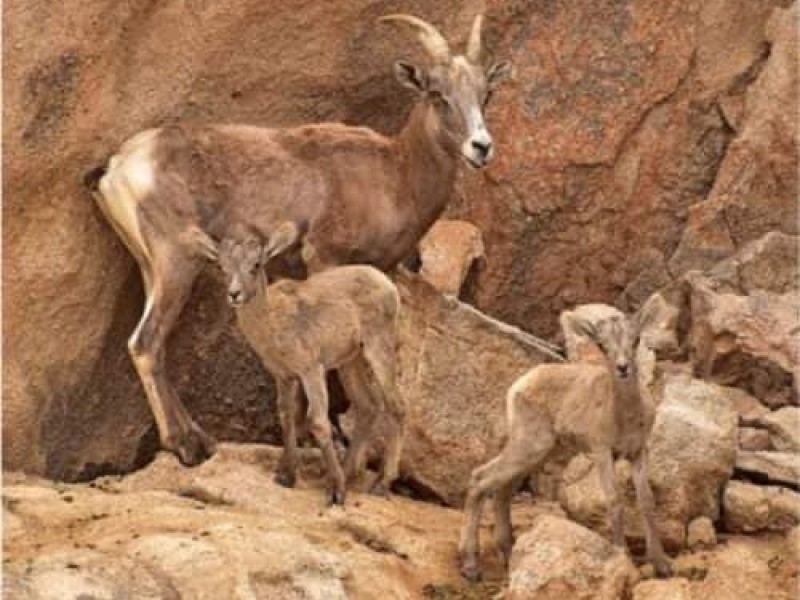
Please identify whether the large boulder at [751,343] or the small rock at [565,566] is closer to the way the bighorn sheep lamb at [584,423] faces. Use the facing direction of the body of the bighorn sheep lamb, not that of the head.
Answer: the small rock

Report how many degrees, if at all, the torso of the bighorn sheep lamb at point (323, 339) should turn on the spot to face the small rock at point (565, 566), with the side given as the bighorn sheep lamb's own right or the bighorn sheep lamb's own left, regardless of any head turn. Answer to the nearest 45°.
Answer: approximately 90° to the bighorn sheep lamb's own left

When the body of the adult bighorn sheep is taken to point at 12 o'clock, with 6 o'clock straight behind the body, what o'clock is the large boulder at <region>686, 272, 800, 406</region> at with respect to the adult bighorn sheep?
The large boulder is roughly at 12 o'clock from the adult bighorn sheep.

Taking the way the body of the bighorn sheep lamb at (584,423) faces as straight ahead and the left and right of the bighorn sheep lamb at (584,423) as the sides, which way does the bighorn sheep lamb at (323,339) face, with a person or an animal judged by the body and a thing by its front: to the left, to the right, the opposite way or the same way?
to the right

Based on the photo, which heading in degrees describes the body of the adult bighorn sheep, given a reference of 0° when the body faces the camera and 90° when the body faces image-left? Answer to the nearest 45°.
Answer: approximately 270°

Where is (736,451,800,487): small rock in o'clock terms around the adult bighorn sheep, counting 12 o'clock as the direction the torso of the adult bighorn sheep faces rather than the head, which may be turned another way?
The small rock is roughly at 1 o'clock from the adult bighorn sheep.

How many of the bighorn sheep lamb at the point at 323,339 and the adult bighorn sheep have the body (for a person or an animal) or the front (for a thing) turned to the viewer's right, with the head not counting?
1

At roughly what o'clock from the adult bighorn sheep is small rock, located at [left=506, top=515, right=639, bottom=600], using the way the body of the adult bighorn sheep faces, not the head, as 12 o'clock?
The small rock is roughly at 2 o'clock from the adult bighorn sheep.

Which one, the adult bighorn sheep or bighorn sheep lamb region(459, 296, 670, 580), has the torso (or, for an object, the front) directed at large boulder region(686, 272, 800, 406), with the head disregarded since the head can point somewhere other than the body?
the adult bighorn sheep

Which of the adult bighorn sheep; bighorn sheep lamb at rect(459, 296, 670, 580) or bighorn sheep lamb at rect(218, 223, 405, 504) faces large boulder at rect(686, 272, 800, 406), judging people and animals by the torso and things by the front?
the adult bighorn sheep
